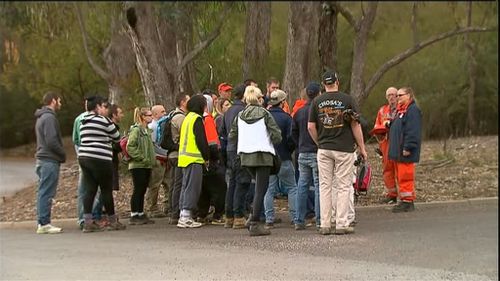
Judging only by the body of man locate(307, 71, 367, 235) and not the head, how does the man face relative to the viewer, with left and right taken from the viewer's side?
facing away from the viewer

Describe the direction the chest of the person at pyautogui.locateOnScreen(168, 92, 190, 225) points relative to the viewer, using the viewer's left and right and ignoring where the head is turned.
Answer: facing to the right of the viewer

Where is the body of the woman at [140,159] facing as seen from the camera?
to the viewer's right

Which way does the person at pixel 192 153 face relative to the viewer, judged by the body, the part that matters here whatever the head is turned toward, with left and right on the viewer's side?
facing away from the viewer and to the right of the viewer

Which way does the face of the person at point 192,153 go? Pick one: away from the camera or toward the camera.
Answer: away from the camera

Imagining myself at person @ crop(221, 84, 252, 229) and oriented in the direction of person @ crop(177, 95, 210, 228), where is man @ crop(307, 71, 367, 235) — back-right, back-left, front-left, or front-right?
back-left

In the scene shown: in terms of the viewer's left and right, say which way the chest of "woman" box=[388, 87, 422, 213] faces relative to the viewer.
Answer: facing to the left of the viewer

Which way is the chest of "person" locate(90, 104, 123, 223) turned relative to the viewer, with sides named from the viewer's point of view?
facing to the right of the viewer

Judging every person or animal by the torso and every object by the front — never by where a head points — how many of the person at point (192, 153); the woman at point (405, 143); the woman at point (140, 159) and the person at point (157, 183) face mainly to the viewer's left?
1

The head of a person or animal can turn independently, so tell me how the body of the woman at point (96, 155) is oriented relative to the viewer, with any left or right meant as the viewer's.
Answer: facing away from the viewer and to the right of the viewer

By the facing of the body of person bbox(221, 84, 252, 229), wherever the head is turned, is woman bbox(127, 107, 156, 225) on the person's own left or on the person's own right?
on the person's own left

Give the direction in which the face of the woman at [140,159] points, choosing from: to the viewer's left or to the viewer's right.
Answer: to the viewer's right
